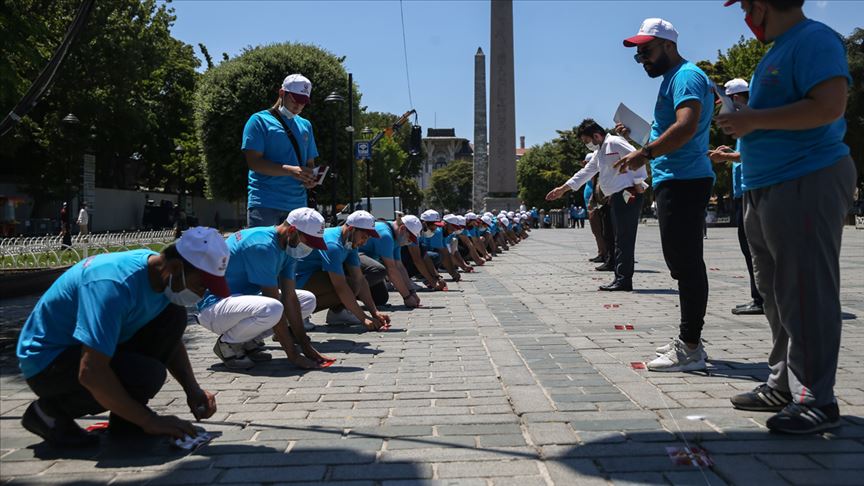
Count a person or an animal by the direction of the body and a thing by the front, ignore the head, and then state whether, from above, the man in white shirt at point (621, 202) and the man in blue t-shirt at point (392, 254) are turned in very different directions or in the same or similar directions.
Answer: very different directions

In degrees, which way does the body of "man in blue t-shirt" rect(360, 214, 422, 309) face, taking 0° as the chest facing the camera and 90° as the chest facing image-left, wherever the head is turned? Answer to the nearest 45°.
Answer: approximately 270°

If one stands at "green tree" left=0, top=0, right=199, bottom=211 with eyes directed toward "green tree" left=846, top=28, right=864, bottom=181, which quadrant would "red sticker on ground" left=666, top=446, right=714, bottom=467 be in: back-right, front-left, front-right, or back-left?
front-right

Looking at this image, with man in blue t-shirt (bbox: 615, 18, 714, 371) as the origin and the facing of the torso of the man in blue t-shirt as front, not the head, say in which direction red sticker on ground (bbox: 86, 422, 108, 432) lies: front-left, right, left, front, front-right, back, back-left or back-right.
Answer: front-left

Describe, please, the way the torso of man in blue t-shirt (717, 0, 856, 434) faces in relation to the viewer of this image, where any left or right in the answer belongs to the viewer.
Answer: facing to the left of the viewer

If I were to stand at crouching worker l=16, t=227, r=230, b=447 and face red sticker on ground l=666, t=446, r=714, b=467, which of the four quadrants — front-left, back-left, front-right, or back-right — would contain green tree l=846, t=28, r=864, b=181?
front-left

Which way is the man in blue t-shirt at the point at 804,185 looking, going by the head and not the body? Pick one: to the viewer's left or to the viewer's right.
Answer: to the viewer's left

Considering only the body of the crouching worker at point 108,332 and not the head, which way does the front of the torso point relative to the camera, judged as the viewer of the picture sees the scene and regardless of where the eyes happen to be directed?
to the viewer's right

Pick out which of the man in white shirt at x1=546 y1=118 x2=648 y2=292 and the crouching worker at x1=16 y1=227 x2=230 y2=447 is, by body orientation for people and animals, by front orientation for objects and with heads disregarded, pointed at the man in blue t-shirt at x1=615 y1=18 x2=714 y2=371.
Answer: the crouching worker

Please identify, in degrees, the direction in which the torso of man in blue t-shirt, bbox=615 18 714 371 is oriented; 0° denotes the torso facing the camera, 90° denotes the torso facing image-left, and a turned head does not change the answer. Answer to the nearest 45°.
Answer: approximately 90°

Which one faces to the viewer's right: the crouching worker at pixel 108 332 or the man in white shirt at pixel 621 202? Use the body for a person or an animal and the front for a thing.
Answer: the crouching worker

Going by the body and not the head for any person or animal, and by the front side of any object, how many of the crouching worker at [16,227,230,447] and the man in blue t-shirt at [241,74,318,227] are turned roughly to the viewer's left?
0

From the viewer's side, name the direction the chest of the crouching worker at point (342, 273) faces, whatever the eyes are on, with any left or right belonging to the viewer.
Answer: facing to the right of the viewer

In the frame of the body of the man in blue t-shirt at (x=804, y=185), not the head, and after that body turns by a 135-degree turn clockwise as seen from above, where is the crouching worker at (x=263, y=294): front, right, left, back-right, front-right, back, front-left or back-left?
back-left
